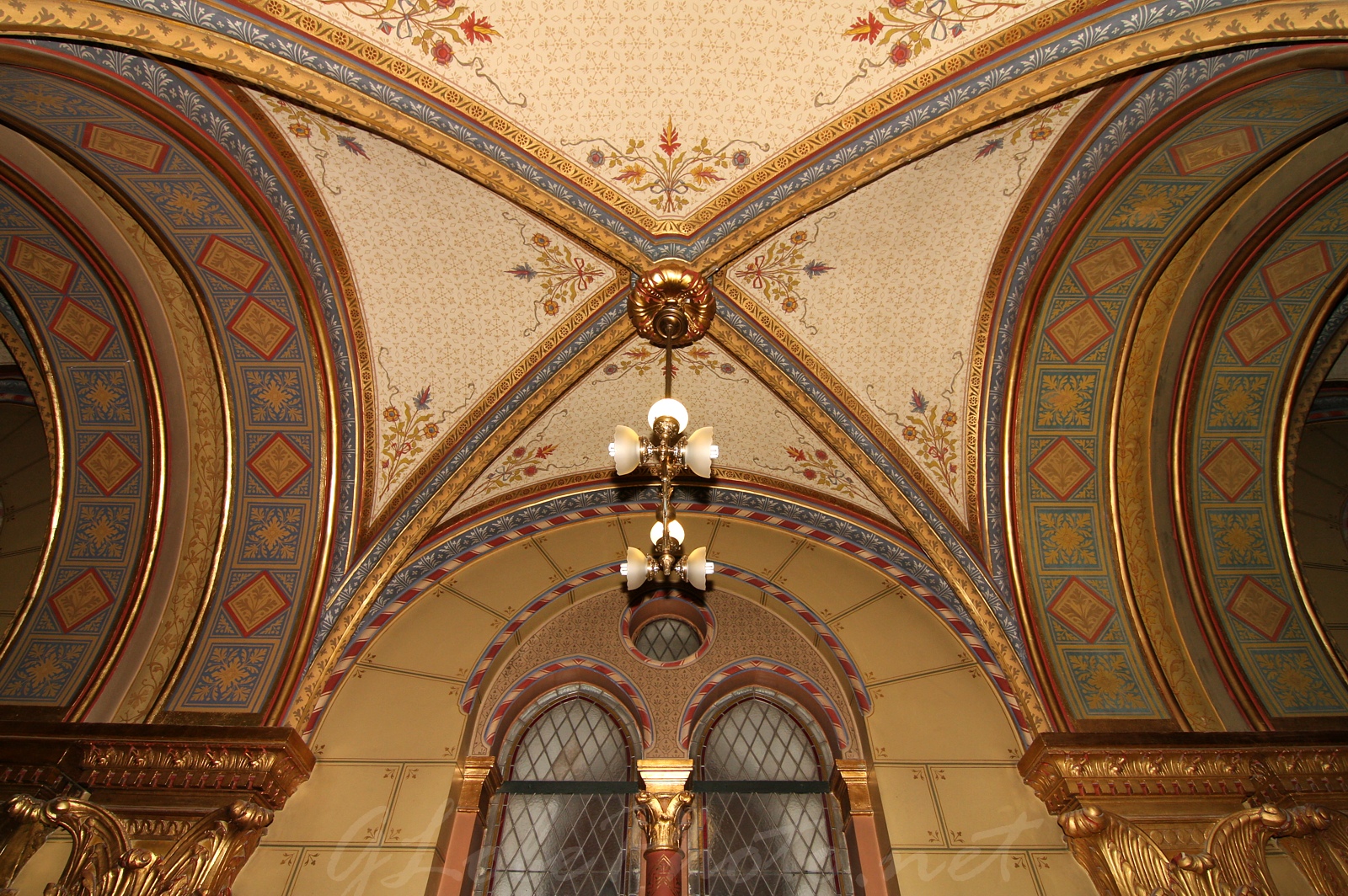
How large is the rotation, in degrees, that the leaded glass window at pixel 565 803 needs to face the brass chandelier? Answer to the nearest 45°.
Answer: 0° — it already faces it

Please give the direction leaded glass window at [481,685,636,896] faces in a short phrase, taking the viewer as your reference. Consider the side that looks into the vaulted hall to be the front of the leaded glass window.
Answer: facing the viewer

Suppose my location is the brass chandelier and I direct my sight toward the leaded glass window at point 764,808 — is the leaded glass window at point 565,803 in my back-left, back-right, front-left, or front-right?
front-left

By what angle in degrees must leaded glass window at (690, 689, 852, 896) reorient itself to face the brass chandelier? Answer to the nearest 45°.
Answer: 0° — it already faces it

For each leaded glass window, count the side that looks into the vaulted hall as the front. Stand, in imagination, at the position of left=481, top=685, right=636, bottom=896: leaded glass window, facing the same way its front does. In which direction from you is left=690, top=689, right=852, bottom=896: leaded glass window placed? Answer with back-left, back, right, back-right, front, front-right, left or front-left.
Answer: left

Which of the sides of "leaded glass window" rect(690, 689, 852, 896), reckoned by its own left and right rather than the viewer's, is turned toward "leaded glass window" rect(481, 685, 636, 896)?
right

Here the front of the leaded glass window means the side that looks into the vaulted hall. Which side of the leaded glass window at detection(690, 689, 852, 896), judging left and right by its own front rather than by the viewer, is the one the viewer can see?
front

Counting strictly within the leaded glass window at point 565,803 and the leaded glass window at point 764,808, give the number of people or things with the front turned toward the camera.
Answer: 2
